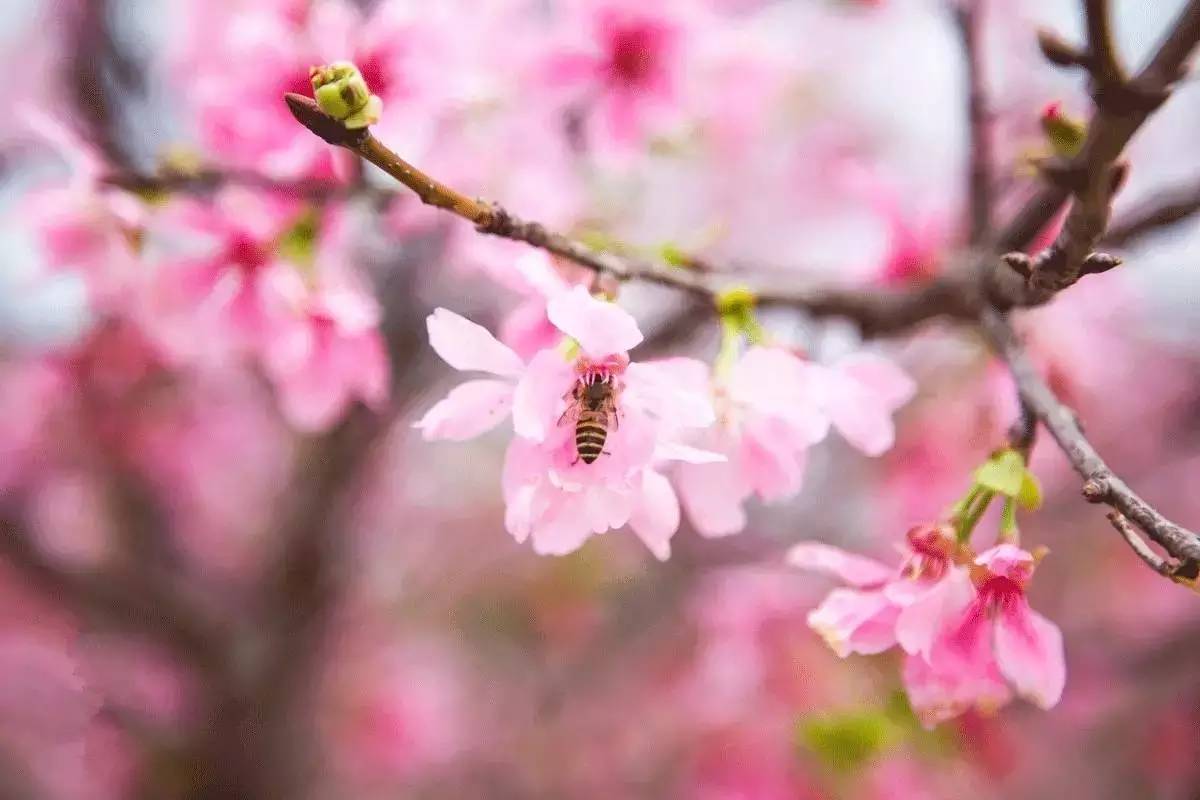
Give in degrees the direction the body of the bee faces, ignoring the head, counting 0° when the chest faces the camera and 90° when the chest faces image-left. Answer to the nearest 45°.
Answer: approximately 180°

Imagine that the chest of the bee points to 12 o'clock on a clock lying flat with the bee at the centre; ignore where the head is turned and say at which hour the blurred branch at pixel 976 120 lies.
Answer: The blurred branch is roughly at 1 o'clock from the bee.

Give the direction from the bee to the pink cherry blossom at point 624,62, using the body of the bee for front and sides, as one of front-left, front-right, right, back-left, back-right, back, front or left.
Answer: front
